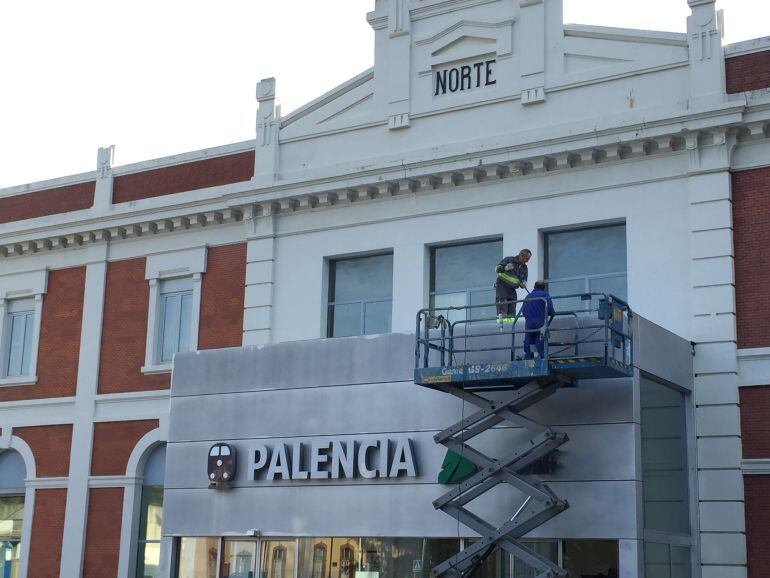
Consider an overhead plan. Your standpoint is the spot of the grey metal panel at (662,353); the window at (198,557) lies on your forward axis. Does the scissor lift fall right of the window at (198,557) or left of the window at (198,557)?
left

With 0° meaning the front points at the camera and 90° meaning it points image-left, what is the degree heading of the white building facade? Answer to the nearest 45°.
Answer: approximately 45°

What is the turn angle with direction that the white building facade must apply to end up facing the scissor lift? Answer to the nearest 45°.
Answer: approximately 45° to its left

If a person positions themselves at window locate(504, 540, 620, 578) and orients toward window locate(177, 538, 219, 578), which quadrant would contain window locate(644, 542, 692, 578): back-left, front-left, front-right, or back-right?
back-right

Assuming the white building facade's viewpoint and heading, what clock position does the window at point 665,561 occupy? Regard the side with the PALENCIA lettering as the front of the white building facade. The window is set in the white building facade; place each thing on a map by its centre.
The window is roughly at 9 o'clock from the white building facade.

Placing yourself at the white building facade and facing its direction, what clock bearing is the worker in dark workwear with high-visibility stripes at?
The worker in dark workwear with high-visibility stripes is roughly at 10 o'clock from the white building facade.
